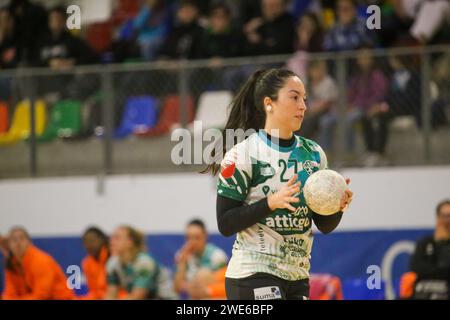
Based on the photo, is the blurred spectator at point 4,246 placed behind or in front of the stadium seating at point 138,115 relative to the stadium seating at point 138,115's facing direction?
in front

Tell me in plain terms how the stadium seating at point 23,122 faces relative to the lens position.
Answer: facing the viewer and to the left of the viewer

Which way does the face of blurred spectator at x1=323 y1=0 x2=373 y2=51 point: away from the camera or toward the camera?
toward the camera

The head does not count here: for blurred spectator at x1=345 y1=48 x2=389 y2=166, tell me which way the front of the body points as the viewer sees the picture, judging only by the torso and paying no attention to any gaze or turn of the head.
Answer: toward the camera

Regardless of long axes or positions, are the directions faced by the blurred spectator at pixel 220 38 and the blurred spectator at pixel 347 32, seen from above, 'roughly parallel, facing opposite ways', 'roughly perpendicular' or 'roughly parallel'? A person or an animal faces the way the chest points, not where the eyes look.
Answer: roughly parallel
